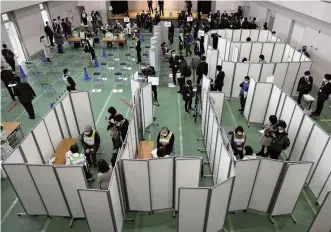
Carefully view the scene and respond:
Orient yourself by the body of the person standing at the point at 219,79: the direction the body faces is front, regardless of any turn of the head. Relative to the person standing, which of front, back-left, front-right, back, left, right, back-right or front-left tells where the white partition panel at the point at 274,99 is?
back-left

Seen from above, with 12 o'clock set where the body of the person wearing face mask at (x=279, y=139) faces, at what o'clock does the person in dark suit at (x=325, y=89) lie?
The person in dark suit is roughly at 5 o'clock from the person wearing face mask.

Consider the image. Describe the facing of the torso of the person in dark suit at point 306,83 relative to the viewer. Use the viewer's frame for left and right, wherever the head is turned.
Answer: facing the viewer and to the left of the viewer

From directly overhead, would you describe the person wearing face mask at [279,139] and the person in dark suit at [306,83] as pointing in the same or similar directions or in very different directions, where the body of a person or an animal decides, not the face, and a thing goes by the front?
same or similar directions

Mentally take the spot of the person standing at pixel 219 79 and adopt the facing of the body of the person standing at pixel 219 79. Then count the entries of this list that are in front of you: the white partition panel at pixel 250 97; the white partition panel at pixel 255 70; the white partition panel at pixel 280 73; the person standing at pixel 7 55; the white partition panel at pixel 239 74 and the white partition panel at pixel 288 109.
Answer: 1

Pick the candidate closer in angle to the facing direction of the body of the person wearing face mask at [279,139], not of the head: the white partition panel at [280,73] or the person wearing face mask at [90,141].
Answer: the person wearing face mask

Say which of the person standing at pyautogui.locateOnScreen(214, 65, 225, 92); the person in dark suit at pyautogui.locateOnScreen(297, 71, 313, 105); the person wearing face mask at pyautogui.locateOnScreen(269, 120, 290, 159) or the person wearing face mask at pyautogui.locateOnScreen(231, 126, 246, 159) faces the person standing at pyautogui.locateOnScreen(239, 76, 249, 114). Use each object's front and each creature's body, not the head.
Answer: the person in dark suit

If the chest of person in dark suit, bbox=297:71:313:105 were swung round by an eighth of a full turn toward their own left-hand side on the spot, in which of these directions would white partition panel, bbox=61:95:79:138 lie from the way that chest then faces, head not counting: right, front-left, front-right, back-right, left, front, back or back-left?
front-right

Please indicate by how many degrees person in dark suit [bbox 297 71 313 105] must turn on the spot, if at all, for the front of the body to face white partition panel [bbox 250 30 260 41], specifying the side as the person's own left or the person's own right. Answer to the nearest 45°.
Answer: approximately 90° to the person's own right

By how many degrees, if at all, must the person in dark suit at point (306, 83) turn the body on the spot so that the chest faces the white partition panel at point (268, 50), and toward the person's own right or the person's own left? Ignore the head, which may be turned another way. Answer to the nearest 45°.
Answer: approximately 90° to the person's own right
